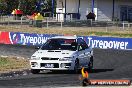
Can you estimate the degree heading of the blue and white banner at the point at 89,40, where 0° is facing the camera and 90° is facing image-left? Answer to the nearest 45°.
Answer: approximately 0°

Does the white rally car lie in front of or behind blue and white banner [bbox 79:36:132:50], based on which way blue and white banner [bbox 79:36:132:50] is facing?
in front

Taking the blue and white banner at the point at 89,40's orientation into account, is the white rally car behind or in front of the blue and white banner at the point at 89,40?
in front

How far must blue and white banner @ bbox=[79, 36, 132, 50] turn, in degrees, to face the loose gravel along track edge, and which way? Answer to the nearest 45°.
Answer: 0° — it already faces it

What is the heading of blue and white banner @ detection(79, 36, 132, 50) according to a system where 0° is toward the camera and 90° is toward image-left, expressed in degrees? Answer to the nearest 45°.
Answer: approximately 0°
